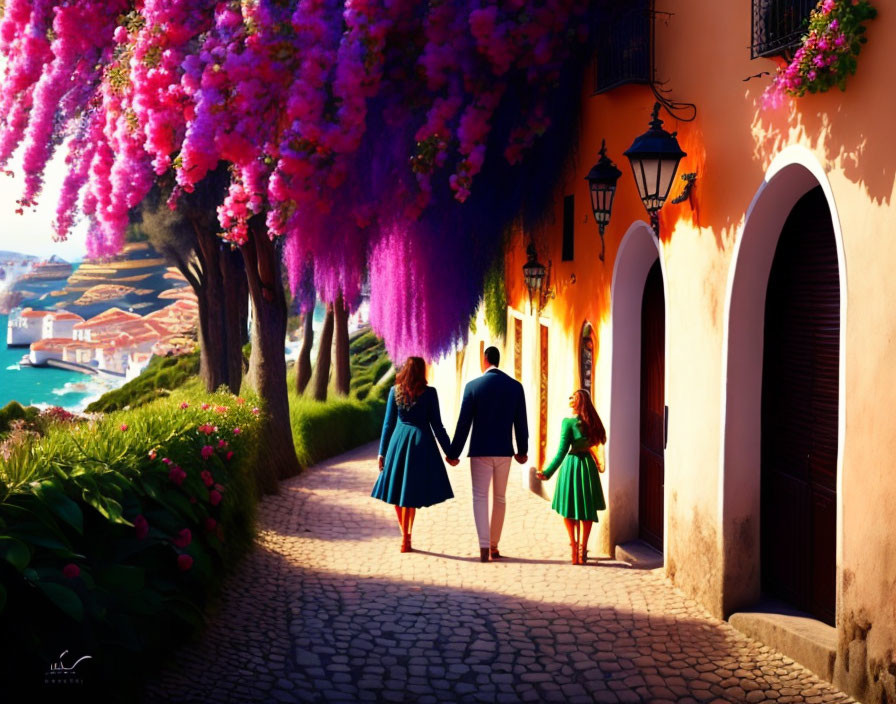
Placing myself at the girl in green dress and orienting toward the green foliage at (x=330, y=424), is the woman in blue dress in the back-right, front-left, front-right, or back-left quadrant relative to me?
front-left

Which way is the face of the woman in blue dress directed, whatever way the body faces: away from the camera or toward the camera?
away from the camera

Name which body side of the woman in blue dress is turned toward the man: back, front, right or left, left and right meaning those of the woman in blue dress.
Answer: right

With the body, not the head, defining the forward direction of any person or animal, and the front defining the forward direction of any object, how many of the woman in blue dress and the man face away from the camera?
2

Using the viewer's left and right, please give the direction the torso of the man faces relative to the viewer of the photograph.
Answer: facing away from the viewer

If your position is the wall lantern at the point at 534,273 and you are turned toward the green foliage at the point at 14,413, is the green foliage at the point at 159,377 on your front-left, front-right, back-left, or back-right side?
front-right

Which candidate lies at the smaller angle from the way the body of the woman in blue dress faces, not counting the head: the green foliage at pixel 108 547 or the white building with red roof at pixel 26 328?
the white building with red roof

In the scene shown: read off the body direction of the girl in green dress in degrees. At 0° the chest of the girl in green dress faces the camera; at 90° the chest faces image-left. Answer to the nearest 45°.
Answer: approximately 135°

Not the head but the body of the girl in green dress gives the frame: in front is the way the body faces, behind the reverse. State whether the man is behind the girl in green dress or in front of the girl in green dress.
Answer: in front

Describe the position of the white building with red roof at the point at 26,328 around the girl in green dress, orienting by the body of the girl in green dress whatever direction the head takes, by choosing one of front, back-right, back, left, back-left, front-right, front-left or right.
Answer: front

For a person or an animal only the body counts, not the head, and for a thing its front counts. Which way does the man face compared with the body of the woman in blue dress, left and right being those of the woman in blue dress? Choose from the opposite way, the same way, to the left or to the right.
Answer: the same way

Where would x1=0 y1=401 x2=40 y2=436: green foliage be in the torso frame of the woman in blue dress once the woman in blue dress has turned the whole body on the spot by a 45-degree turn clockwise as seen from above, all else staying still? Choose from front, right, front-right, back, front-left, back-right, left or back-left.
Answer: left

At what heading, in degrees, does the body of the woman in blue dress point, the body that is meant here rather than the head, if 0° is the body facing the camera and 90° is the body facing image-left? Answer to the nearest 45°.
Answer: approximately 180°

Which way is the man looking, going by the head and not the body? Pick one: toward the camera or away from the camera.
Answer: away from the camera

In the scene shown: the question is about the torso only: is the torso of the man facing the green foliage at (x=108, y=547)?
no
